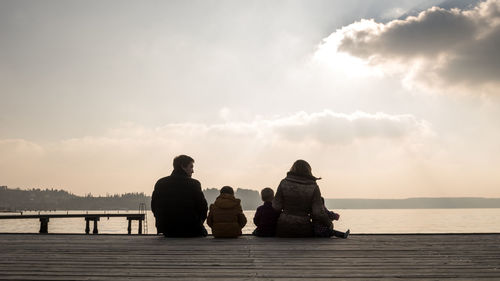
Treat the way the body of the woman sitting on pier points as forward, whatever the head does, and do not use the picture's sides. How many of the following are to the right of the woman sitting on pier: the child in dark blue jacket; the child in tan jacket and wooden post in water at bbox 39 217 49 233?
0

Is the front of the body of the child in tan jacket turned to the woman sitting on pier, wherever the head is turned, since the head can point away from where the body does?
no

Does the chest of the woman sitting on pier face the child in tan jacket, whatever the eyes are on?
no

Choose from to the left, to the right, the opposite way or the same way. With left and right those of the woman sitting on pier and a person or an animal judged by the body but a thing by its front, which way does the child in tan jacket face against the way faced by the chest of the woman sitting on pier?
the same way

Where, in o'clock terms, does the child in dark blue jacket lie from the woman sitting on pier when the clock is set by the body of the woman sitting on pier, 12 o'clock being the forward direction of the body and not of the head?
The child in dark blue jacket is roughly at 10 o'clock from the woman sitting on pier.

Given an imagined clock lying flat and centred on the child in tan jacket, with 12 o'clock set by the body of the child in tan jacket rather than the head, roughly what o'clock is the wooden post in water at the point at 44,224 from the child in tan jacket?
The wooden post in water is roughly at 11 o'clock from the child in tan jacket.

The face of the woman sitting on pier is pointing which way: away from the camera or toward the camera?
away from the camera

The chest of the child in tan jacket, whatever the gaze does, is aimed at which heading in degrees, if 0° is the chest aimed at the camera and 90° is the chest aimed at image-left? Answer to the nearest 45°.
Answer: approximately 180°

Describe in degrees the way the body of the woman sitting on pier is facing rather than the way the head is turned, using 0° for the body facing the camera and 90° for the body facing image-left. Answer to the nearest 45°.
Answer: approximately 180°

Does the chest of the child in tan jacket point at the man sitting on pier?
no

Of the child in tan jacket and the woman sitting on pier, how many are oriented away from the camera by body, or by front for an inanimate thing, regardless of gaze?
2
